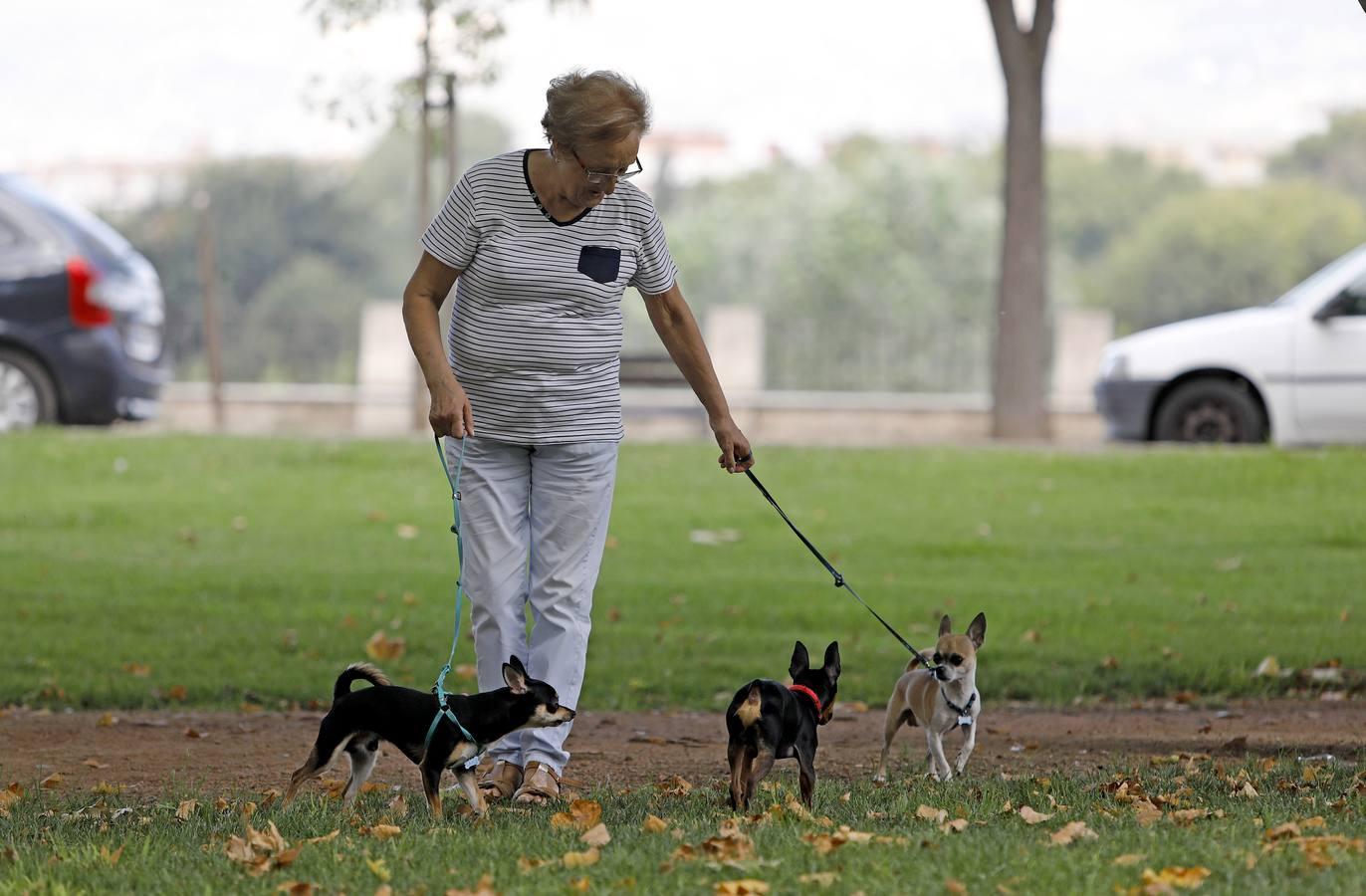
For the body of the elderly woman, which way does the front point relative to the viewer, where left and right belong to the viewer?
facing the viewer

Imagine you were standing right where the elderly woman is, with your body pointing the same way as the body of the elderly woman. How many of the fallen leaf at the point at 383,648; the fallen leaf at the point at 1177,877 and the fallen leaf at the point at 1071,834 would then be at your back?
1

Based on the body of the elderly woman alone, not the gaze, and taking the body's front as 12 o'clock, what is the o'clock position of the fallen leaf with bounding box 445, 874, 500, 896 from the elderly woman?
The fallen leaf is roughly at 12 o'clock from the elderly woman.

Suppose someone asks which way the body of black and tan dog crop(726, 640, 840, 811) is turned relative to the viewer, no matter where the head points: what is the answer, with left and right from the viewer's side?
facing away from the viewer and to the right of the viewer

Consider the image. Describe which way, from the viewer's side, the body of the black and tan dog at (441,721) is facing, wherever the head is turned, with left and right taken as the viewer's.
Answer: facing to the right of the viewer

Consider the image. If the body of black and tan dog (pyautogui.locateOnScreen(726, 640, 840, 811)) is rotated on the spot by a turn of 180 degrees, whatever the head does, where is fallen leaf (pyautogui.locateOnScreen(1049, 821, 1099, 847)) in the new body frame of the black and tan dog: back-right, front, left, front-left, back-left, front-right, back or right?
left

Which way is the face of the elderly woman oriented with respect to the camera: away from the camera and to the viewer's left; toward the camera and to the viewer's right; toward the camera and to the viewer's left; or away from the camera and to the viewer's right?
toward the camera and to the viewer's right

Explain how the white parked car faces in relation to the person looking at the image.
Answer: facing to the left of the viewer

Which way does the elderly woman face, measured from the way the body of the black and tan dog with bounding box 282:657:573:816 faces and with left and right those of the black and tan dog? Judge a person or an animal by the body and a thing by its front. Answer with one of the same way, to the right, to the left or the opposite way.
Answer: to the right

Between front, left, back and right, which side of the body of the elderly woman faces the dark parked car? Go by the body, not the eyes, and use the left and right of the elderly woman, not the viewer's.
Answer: back

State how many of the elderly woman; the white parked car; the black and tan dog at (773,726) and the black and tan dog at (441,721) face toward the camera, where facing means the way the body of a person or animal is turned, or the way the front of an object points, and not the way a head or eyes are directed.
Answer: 1

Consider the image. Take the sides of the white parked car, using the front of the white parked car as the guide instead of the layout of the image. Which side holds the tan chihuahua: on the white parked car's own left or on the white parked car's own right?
on the white parked car's own left

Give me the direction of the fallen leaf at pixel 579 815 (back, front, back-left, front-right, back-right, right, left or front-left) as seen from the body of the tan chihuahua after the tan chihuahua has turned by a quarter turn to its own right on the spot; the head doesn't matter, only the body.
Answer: front

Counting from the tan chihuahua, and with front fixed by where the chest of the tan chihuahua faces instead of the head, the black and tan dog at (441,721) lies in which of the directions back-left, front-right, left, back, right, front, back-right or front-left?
right

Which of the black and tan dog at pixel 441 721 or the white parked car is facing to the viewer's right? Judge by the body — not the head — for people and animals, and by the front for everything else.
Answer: the black and tan dog

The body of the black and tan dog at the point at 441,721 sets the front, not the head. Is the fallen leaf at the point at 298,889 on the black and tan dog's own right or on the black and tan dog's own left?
on the black and tan dog's own right

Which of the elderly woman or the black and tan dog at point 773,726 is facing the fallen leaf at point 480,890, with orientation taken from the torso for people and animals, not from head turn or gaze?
the elderly woman
